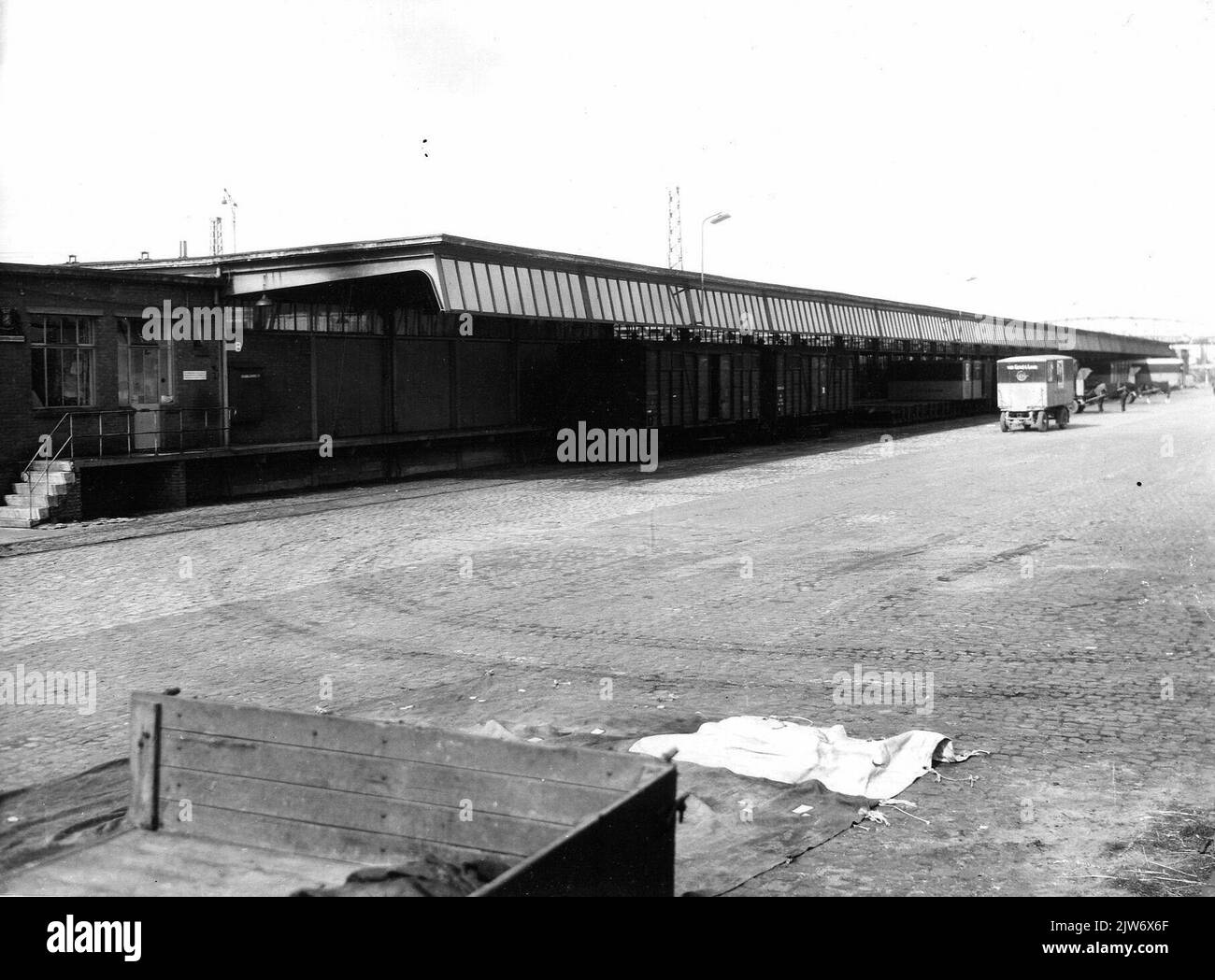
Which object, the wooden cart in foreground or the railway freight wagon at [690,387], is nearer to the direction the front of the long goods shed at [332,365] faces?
the wooden cart in foreground

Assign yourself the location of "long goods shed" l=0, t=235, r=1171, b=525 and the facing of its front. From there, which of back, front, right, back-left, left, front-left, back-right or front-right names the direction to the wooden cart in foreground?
front-right

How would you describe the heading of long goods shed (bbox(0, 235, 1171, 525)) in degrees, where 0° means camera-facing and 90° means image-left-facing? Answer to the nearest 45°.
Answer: approximately 315°

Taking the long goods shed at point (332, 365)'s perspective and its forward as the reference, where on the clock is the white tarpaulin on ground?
The white tarpaulin on ground is roughly at 1 o'clock from the long goods shed.

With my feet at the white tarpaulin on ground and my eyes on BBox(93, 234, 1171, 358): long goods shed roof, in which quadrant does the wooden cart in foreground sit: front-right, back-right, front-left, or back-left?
back-left
